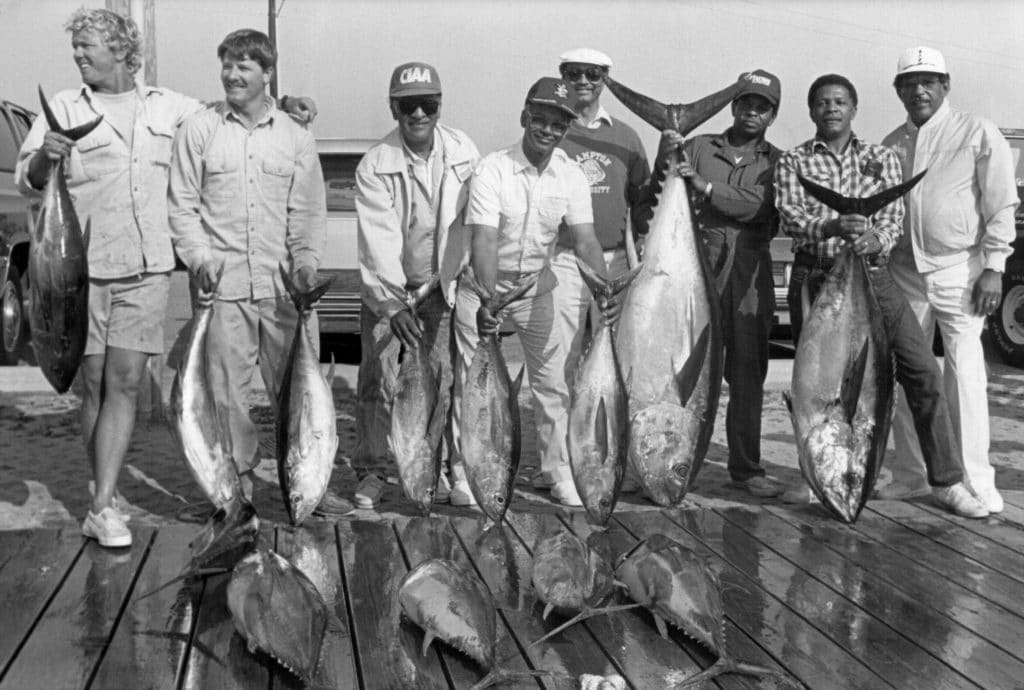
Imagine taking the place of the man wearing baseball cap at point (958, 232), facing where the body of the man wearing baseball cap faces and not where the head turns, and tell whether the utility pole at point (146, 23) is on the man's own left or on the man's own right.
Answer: on the man's own right

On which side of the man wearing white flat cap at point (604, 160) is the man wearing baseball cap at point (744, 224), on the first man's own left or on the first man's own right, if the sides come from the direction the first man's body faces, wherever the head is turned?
on the first man's own left

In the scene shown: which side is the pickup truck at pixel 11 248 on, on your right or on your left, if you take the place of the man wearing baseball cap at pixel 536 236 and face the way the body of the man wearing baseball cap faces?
on your right

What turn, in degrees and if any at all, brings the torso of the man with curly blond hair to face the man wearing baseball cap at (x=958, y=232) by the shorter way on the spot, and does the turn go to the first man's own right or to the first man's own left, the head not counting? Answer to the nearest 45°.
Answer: approximately 90° to the first man's own left

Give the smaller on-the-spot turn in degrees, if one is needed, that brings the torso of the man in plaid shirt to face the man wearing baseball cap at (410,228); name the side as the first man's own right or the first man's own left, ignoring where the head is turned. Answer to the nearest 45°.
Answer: approximately 90° to the first man's own right

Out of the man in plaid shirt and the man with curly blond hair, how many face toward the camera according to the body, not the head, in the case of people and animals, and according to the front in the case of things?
2

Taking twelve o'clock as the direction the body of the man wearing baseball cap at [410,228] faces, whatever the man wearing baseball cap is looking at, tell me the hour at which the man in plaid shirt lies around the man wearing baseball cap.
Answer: The man in plaid shirt is roughly at 9 o'clock from the man wearing baseball cap.

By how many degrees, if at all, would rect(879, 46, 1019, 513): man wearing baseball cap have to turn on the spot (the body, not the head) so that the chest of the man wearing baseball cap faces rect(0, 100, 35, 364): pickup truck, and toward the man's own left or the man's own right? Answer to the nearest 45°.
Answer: approximately 45° to the man's own right
